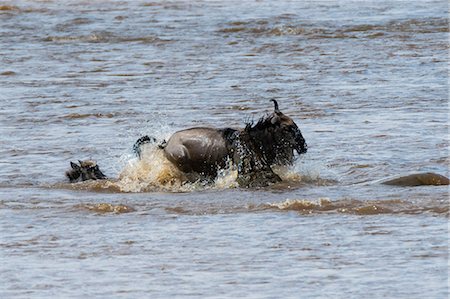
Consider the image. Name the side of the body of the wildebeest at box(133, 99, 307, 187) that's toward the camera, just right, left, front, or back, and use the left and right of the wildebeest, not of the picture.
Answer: right
